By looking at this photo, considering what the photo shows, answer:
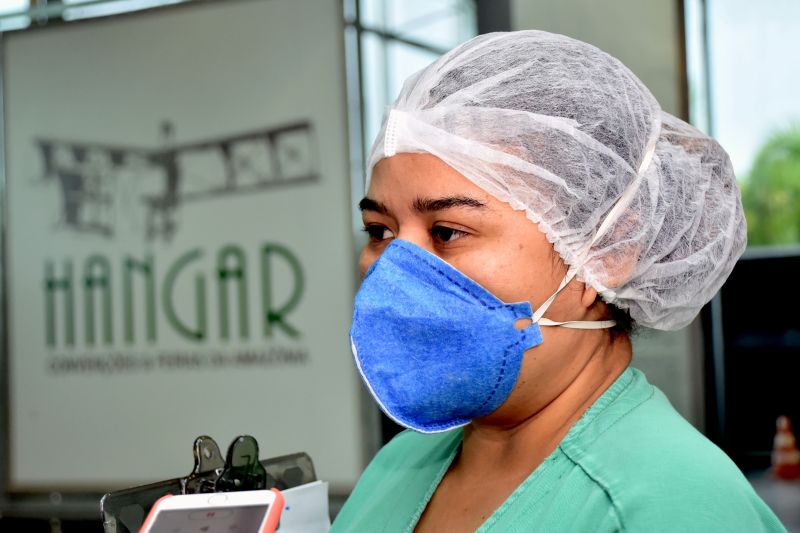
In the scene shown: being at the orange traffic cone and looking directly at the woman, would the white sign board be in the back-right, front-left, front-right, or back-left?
front-right

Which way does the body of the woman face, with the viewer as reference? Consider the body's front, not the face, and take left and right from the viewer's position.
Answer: facing the viewer and to the left of the viewer

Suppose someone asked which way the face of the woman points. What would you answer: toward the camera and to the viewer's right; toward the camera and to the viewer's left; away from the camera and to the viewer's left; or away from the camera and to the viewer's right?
toward the camera and to the viewer's left

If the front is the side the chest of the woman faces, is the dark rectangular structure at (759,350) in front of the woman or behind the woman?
behind

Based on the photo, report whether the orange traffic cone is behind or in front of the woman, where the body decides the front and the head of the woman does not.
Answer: behind

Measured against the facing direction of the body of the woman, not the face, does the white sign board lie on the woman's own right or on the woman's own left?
on the woman's own right

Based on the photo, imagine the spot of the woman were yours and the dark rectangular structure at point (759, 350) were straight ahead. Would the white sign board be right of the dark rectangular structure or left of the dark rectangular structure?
left
